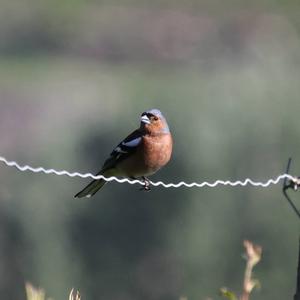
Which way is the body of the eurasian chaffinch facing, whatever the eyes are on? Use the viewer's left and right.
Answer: facing the viewer and to the right of the viewer
